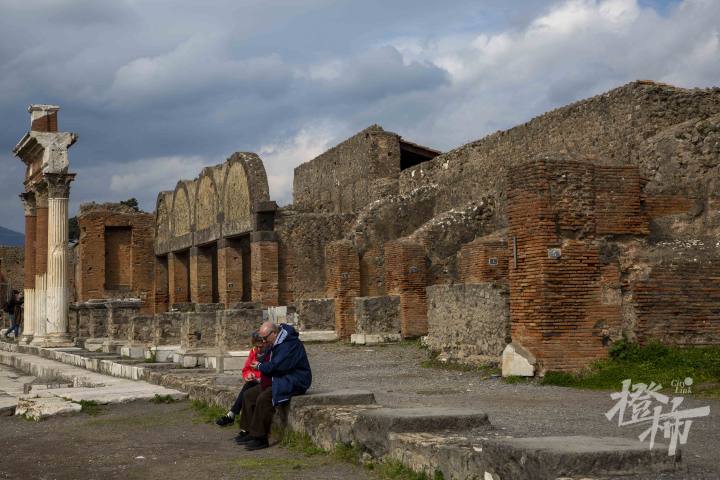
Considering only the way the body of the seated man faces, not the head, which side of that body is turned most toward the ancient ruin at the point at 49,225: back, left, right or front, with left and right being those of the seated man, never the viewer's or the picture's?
right

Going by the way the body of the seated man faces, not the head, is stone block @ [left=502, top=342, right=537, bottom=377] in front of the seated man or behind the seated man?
behind

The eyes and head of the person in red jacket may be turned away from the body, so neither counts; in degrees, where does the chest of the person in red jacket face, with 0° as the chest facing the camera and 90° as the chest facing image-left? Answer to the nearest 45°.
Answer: approximately 90°

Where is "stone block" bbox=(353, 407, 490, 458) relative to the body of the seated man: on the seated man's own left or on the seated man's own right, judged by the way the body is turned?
on the seated man's own left

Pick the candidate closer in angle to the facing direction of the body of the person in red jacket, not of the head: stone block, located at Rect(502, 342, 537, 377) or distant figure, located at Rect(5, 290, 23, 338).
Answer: the distant figure

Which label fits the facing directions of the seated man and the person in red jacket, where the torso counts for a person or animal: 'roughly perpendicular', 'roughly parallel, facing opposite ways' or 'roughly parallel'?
roughly parallel

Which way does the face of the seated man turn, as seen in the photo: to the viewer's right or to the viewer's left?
to the viewer's left

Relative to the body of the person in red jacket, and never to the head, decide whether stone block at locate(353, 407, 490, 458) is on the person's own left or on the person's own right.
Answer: on the person's own left

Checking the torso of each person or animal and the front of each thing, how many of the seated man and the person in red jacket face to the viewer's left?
2

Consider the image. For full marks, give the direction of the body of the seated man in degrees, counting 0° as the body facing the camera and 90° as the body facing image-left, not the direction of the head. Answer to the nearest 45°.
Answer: approximately 90°

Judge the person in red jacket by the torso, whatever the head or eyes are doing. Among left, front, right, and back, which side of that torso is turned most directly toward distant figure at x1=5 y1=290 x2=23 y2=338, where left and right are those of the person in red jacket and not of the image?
right
